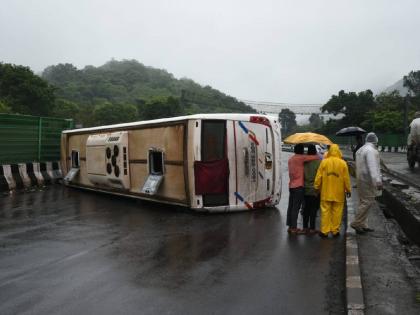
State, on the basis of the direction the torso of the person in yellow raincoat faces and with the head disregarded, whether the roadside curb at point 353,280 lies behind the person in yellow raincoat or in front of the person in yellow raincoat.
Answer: behind

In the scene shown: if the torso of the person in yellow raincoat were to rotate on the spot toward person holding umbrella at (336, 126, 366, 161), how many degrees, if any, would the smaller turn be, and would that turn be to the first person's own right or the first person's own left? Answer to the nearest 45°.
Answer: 0° — they already face them

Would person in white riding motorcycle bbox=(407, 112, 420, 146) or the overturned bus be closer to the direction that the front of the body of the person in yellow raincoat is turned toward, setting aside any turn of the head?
the person in white riding motorcycle

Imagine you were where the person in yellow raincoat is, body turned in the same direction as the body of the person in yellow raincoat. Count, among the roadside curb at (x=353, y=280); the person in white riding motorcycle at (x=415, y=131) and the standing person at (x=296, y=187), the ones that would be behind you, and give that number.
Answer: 1

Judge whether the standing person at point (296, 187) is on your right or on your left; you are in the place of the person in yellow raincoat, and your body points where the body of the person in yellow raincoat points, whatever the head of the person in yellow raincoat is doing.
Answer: on your left

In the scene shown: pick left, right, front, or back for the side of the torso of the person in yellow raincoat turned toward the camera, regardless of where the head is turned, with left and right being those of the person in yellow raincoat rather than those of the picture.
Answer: back

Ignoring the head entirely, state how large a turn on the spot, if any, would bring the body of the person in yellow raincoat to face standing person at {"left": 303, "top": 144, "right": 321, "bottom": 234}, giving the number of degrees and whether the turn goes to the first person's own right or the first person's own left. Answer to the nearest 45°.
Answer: approximately 45° to the first person's own left

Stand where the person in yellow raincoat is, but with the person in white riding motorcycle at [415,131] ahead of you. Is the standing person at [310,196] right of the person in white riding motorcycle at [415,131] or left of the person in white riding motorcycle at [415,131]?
left

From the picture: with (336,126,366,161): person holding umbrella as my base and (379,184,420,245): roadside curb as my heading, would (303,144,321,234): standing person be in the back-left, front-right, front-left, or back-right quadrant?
front-right

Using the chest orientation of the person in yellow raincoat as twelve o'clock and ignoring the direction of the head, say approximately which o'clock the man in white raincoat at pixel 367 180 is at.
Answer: The man in white raincoat is roughly at 2 o'clock from the person in yellow raincoat.

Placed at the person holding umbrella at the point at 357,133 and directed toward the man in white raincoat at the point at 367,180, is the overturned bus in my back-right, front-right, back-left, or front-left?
front-right
